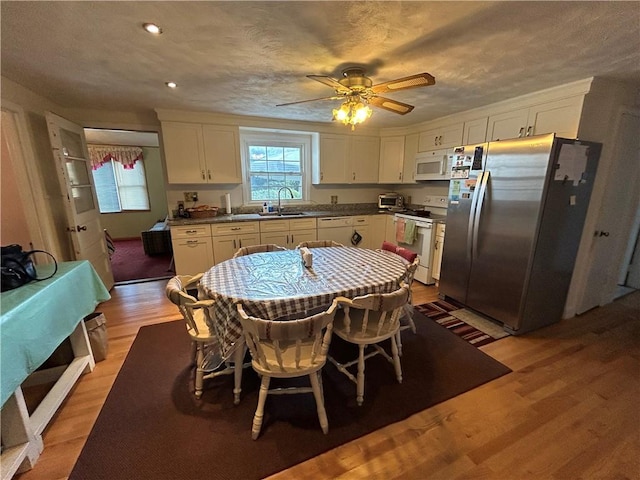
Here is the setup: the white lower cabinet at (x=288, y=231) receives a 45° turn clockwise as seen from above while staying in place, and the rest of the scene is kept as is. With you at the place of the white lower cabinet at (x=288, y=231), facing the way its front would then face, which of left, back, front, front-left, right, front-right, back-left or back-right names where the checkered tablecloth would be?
front-left

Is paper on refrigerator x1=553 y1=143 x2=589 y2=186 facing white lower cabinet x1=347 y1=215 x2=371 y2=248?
no

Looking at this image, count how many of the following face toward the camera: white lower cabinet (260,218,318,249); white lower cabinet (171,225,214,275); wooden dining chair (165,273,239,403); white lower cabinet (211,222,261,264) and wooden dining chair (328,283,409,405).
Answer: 3

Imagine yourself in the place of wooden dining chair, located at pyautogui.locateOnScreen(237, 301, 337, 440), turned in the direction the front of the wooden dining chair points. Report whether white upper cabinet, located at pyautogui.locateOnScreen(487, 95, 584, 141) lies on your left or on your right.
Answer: on your right

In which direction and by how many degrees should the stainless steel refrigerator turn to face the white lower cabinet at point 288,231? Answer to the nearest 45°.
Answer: approximately 45° to its right

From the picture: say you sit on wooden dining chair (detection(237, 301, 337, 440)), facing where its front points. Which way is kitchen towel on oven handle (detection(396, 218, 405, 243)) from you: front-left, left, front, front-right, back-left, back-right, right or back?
front-right

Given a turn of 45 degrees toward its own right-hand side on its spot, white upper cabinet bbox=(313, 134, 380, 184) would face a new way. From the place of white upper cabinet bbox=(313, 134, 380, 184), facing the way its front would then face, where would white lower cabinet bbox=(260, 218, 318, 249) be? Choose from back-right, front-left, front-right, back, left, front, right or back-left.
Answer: front

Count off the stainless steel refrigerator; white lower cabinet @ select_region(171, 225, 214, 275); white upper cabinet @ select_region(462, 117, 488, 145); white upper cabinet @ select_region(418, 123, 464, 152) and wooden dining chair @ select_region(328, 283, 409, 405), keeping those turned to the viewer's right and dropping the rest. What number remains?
0

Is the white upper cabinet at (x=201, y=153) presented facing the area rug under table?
yes

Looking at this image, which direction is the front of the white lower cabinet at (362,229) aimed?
toward the camera

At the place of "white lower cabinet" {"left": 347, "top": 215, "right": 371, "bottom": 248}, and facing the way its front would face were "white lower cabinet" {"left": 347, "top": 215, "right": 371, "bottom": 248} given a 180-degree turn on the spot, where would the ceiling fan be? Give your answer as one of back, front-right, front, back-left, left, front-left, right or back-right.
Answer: back

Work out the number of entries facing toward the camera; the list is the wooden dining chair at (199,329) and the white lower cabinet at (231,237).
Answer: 1

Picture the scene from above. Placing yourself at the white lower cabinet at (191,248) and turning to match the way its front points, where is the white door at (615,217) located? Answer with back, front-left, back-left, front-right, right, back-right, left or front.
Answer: front-left

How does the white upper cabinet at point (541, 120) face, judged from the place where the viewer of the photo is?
facing the viewer and to the left of the viewer

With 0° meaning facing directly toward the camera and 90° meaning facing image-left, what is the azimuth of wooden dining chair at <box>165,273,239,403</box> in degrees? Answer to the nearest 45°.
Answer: approximately 270°

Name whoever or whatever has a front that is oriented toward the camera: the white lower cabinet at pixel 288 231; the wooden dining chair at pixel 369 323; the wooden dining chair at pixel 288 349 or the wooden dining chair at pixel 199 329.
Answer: the white lower cabinet

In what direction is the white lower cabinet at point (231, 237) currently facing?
toward the camera

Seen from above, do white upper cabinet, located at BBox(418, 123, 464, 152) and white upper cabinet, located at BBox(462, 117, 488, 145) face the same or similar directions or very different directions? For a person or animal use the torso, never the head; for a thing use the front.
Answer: same or similar directions

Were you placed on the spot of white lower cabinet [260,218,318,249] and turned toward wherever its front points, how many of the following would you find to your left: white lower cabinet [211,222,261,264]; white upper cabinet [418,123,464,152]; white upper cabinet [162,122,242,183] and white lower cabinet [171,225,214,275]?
1

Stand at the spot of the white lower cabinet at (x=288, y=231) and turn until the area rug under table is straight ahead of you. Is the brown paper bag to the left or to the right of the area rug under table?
right
